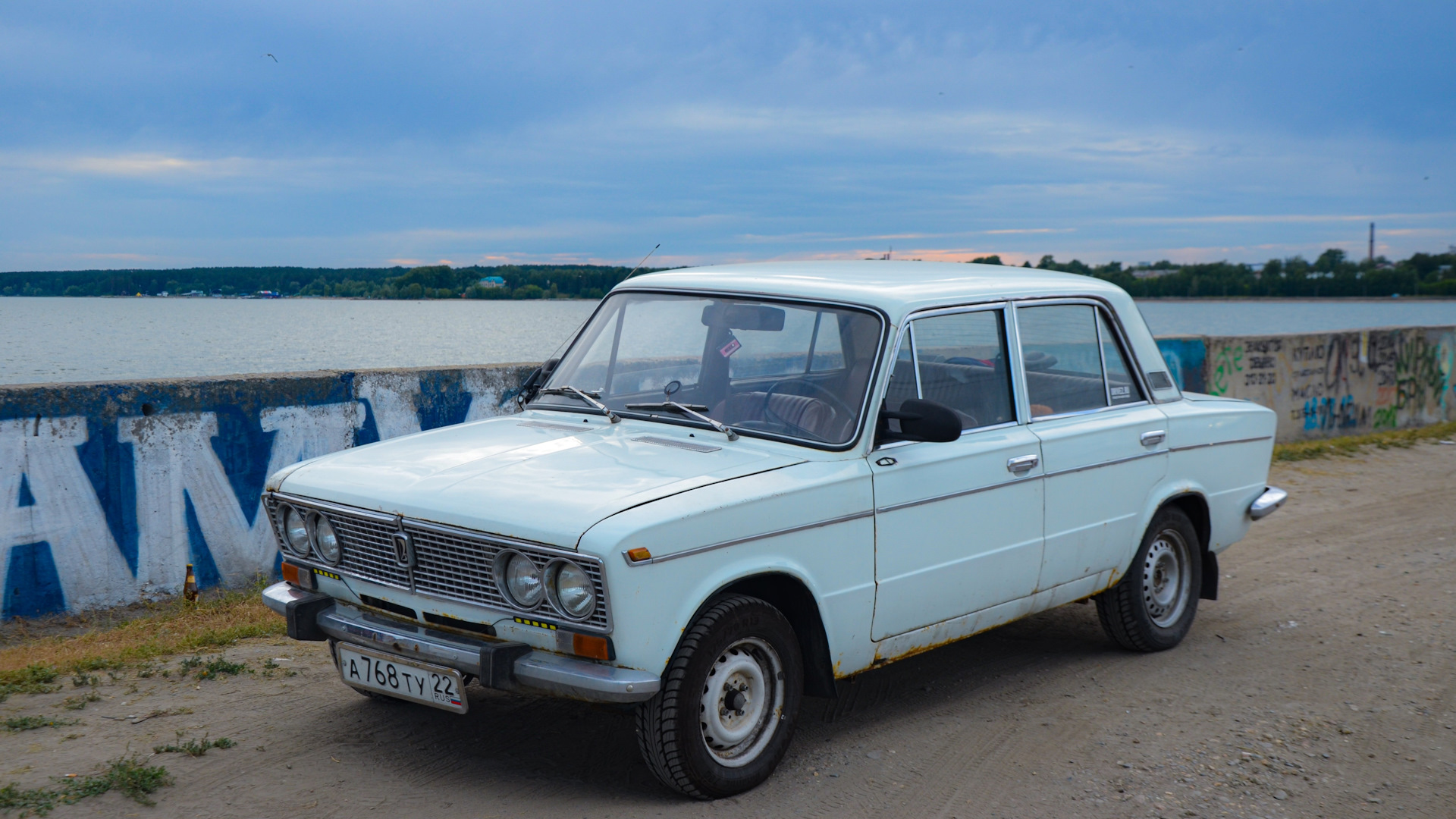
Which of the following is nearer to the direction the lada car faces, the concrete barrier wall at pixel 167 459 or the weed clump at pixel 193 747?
the weed clump

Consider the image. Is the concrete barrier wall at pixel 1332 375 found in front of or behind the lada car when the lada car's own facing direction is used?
behind

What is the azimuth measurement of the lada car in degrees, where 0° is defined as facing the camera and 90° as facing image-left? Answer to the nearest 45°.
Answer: approximately 45°

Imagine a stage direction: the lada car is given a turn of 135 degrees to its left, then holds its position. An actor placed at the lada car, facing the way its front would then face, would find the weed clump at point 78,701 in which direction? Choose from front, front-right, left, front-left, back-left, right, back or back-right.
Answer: back

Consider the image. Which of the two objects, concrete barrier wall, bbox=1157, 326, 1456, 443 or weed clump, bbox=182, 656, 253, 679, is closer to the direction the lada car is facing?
the weed clump

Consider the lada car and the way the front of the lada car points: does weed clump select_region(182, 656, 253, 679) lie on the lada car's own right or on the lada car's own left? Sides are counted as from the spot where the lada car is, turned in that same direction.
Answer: on the lada car's own right

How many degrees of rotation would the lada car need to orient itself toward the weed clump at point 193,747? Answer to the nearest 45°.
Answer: approximately 45° to its right

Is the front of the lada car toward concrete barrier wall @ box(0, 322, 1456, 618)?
no
